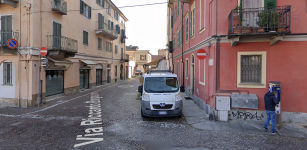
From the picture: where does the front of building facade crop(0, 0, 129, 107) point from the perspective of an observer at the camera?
facing the viewer and to the right of the viewer

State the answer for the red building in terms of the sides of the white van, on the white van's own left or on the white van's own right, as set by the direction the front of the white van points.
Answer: on the white van's own left

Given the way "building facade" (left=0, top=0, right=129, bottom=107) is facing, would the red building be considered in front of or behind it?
in front

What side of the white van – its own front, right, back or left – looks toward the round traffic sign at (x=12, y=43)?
right

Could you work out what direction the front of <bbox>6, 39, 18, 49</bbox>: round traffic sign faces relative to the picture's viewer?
facing the viewer

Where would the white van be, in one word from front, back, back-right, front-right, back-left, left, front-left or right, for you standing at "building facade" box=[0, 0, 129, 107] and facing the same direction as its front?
front

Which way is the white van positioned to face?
toward the camera

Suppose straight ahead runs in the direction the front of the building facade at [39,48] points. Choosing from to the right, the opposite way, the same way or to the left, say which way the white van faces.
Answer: to the right

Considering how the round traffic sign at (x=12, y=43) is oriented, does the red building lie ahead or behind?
ahead
